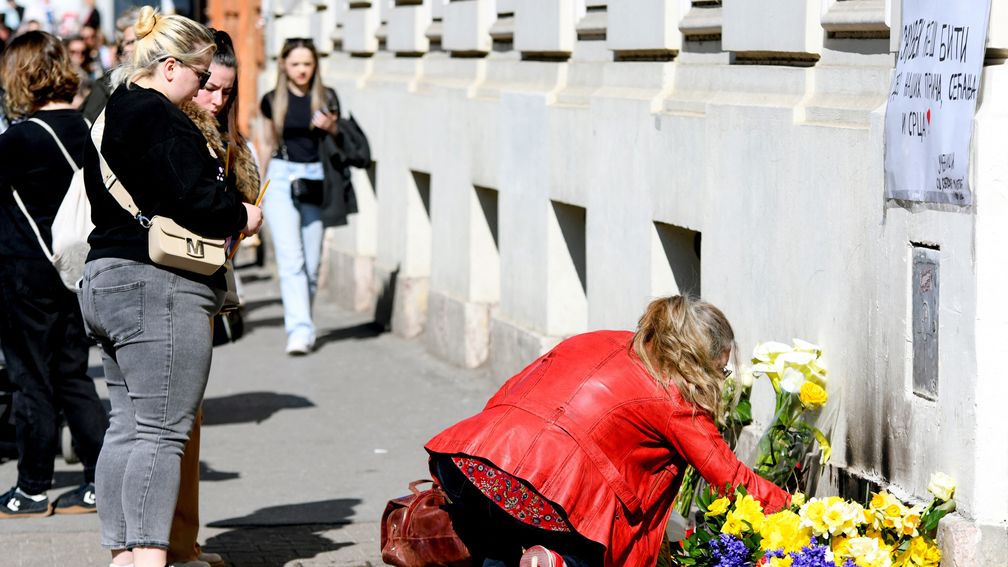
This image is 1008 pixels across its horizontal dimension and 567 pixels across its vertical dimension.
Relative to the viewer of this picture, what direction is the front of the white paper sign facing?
facing the viewer and to the left of the viewer

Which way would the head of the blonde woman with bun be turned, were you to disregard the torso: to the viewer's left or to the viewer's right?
to the viewer's right

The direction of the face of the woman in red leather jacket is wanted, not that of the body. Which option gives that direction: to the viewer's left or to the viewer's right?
to the viewer's right

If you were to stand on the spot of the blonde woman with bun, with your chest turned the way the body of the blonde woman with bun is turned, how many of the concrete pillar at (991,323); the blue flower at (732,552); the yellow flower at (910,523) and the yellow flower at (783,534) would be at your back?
0

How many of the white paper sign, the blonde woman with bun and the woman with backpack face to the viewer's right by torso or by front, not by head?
1

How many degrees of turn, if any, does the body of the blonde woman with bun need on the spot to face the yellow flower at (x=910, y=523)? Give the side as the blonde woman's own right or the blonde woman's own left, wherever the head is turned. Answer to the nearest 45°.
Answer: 0° — they already face it

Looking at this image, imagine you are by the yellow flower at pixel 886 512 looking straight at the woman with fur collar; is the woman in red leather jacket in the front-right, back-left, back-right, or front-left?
front-left

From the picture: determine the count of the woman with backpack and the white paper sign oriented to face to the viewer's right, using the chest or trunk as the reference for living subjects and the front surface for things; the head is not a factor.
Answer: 0

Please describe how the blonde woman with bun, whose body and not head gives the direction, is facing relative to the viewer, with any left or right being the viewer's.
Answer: facing to the right of the viewer

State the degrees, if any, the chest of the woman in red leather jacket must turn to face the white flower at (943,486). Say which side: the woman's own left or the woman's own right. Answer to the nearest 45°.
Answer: approximately 45° to the woman's own right

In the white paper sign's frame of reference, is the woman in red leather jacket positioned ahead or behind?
ahead

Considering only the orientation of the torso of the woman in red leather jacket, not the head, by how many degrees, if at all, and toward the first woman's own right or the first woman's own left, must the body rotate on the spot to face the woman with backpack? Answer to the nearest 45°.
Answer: approximately 90° to the first woman's own left

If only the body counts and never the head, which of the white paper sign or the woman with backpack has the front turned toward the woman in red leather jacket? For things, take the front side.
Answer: the white paper sign

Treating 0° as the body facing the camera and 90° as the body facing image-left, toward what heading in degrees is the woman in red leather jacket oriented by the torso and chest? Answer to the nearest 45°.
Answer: approximately 225°

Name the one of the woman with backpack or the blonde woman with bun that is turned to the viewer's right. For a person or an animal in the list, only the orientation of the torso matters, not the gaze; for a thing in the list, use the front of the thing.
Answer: the blonde woman with bun

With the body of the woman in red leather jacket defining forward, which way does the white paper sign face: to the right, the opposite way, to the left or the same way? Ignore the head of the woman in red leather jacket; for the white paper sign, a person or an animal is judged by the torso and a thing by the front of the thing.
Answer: the opposite way

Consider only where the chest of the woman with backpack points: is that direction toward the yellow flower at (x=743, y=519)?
no

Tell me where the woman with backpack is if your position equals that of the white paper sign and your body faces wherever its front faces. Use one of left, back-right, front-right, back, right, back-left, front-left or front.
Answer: front-right

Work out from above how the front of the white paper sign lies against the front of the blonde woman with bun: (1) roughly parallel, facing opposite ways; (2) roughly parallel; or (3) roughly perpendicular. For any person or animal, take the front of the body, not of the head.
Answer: roughly parallel, facing opposite ways

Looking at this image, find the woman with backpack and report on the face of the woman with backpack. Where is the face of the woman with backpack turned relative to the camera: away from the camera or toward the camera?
away from the camera
